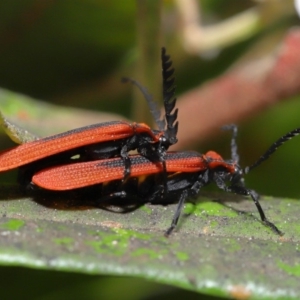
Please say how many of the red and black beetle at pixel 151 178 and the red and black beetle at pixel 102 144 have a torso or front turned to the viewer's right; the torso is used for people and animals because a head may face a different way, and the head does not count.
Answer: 2

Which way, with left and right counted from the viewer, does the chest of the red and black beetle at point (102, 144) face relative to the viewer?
facing to the right of the viewer

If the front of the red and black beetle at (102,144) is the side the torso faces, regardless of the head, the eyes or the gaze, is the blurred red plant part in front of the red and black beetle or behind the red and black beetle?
in front

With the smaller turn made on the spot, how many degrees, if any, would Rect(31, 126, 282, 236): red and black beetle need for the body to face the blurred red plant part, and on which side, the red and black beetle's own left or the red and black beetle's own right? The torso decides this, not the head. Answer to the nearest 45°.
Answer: approximately 45° to the red and black beetle's own left

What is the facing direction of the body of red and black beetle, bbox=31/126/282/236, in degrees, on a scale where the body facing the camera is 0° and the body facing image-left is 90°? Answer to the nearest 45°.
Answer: approximately 270°
